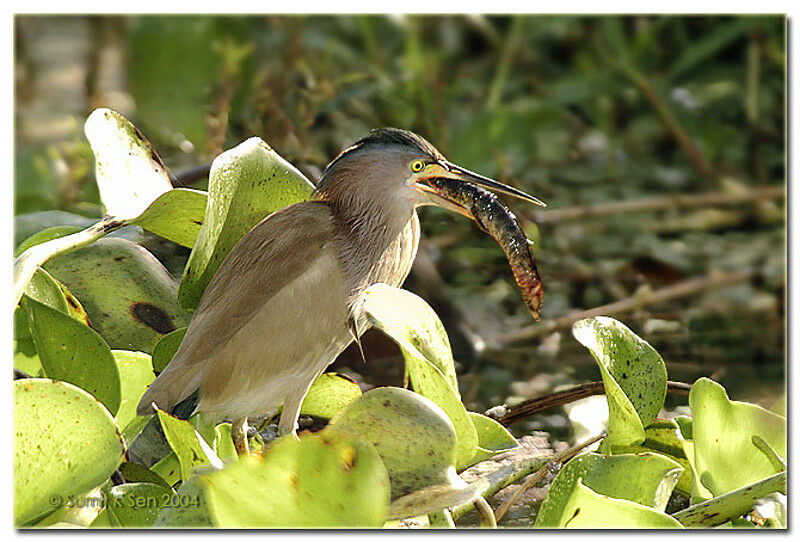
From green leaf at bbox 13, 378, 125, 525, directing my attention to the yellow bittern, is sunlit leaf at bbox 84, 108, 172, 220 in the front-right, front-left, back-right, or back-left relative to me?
front-left

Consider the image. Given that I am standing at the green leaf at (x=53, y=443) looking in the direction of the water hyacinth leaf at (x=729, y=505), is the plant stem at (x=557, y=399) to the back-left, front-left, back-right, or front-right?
front-left

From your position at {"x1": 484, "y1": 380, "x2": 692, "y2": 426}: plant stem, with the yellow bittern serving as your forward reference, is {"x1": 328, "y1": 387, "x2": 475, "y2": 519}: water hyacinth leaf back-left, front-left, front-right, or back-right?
front-left

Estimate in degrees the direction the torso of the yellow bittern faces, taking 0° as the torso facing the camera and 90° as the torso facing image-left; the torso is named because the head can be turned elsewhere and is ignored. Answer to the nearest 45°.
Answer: approximately 270°

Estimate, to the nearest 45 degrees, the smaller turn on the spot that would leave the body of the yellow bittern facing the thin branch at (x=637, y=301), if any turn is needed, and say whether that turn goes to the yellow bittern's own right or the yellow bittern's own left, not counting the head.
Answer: approximately 45° to the yellow bittern's own left
